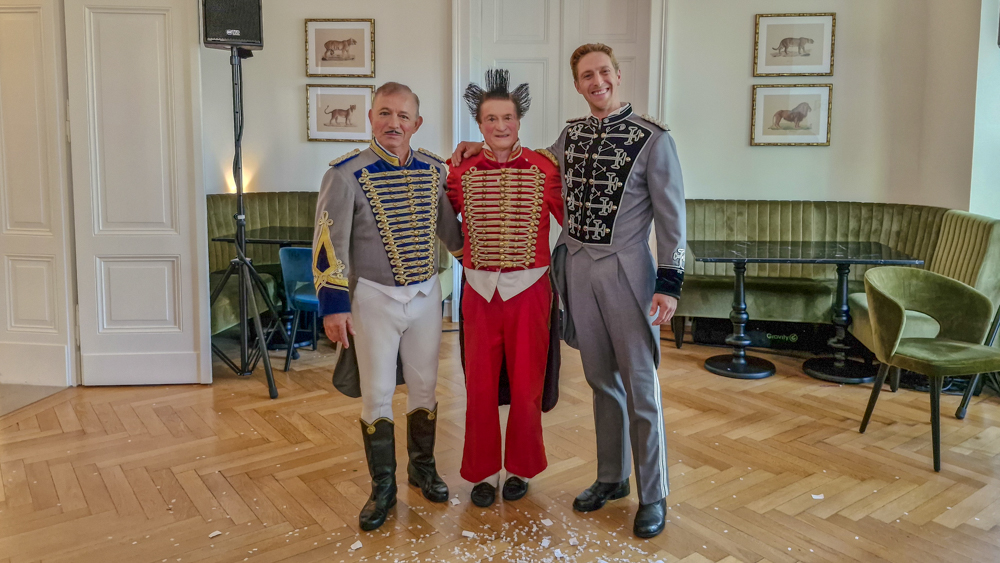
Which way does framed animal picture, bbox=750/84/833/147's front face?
toward the camera

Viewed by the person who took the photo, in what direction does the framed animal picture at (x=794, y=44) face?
facing the viewer

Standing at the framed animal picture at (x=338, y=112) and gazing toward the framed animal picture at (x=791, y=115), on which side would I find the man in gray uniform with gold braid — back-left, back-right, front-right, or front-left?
front-right

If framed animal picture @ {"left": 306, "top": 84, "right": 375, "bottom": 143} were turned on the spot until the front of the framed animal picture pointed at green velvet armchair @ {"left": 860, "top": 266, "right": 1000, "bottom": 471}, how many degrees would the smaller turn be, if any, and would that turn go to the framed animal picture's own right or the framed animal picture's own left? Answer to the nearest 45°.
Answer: approximately 45° to the framed animal picture's own left

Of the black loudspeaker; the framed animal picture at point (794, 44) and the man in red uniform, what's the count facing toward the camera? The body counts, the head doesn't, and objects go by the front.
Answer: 3

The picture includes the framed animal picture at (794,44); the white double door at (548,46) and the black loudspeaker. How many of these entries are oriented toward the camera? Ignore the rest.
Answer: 3

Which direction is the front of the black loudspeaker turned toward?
toward the camera

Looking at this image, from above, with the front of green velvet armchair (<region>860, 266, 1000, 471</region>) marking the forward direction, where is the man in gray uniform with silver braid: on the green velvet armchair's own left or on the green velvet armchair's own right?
on the green velvet armchair's own right

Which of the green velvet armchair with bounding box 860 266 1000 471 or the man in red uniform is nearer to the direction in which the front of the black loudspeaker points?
the man in red uniform

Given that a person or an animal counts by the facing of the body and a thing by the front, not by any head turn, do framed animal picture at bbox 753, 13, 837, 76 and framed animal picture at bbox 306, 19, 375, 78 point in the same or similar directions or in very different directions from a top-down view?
same or similar directions

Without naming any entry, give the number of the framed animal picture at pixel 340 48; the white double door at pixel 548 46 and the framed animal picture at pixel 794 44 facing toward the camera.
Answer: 3

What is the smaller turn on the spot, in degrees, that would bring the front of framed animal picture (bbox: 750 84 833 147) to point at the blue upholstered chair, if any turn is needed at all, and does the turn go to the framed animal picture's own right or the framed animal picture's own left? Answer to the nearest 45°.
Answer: approximately 45° to the framed animal picture's own right

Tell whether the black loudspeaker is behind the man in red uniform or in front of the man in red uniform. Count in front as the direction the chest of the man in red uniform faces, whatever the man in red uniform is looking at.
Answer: behind

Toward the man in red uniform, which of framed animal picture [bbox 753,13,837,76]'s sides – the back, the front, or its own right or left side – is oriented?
front

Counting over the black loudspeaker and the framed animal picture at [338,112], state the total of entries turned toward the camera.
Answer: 2

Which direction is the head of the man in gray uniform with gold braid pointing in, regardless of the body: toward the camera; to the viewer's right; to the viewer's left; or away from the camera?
toward the camera

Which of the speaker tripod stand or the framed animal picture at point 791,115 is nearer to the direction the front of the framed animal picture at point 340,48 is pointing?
the speaker tripod stand
